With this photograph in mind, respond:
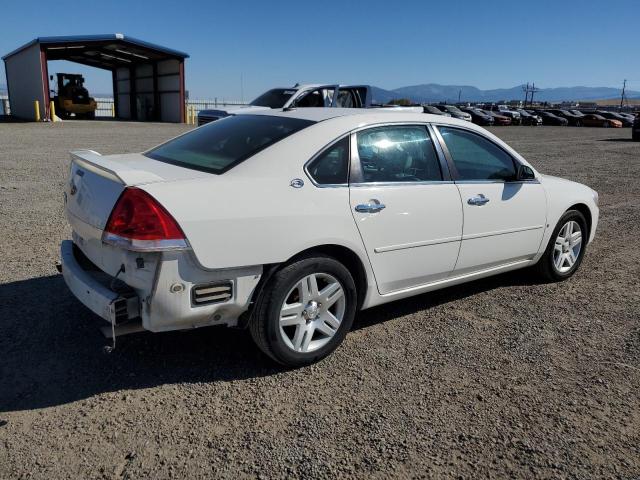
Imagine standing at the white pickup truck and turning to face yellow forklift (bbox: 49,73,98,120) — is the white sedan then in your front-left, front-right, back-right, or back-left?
back-left

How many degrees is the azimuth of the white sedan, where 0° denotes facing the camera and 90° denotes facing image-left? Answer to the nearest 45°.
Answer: approximately 225°

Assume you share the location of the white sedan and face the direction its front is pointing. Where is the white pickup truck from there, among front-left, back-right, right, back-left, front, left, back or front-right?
front-left

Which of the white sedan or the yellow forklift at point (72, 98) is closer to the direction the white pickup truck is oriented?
the white sedan

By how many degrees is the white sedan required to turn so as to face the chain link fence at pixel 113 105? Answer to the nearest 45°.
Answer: approximately 45° to its left

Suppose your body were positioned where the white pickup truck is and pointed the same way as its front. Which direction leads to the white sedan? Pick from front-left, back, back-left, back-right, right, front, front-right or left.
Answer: front-left

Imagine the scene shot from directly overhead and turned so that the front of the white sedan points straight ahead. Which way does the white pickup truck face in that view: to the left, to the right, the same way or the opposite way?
the opposite way

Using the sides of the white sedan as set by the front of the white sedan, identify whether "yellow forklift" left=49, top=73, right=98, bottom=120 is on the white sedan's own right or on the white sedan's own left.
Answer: on the white sedan's own left

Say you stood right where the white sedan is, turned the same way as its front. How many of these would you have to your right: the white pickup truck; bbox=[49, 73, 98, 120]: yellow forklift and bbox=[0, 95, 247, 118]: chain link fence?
0
